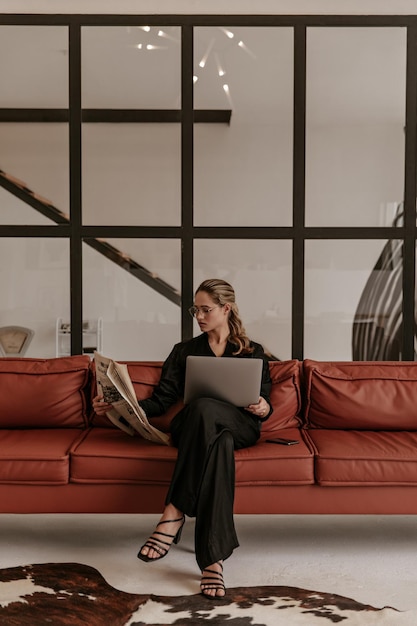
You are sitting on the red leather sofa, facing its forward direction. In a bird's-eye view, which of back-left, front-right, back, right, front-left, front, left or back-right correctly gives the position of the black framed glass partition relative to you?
back

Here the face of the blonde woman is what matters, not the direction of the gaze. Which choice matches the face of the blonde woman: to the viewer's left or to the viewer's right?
to the viewer's left

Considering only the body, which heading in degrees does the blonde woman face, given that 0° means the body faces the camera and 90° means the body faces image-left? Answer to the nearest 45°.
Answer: approximately 0°

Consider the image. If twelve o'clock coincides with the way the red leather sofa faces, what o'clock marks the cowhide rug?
The cowhide rug is roughly at 1 o'clock from the red leather sofa.

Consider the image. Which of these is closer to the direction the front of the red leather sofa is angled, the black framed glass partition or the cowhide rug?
the cowhide rug

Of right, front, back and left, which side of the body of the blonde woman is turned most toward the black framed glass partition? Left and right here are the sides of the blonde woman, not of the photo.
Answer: back

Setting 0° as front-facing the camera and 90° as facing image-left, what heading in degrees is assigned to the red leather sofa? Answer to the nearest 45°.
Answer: approximately 0°
